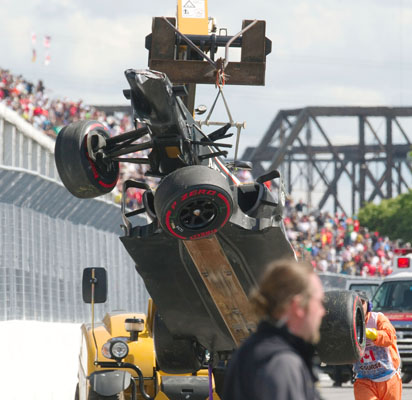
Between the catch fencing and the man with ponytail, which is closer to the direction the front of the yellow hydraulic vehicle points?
the man with ponytail

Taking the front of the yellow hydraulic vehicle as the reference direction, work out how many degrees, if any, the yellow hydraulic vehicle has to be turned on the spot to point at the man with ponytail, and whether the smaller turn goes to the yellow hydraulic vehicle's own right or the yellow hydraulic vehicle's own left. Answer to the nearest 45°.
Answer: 0° — it already faces them

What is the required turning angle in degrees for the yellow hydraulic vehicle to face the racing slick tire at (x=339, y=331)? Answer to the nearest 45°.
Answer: approximately 45° to its left

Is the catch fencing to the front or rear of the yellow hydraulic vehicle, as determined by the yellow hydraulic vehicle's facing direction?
to the rear

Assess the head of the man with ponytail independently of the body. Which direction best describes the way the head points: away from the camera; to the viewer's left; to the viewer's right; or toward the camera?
to the viewer's right

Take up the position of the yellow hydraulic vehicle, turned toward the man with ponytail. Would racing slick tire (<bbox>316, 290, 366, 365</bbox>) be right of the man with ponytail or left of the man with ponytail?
left

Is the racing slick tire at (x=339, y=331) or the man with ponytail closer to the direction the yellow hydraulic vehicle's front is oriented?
the man with ponytail

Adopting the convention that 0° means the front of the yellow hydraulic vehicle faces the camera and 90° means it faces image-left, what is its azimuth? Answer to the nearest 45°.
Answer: approximately 0°
